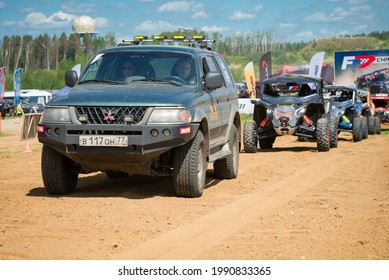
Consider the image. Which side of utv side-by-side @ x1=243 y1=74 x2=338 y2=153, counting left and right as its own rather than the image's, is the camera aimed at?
front

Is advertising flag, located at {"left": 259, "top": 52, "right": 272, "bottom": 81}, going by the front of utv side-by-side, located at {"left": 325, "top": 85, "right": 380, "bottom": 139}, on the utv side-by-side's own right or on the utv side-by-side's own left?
on the utv side-by-side's own right

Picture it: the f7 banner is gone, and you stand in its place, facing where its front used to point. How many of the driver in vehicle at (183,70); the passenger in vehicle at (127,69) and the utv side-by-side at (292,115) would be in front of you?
3

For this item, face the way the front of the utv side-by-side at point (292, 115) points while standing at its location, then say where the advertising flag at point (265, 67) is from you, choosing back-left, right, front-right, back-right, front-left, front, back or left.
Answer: back

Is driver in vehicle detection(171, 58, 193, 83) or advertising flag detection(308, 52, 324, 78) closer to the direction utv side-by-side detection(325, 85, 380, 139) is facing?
the driver in vehicle

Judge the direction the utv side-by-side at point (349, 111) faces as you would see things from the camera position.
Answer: facing the viewer and to the left of the viewer

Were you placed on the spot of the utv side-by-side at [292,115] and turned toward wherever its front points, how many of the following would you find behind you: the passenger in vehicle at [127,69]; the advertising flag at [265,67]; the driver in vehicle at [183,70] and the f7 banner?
2

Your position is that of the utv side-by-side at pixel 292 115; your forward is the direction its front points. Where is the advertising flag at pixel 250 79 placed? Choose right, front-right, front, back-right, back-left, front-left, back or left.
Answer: back

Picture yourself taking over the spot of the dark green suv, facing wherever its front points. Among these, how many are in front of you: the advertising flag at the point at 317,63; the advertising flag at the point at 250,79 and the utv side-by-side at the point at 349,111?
0

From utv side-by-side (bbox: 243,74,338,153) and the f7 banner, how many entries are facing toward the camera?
2

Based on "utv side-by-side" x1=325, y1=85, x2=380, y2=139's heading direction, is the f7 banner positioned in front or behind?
behind

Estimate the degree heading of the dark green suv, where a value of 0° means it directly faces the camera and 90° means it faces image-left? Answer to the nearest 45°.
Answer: approximately 45°

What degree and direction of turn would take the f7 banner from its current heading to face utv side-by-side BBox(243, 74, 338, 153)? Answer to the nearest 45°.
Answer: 0° — it already faces it

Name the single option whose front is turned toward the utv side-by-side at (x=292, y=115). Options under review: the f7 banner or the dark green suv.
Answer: the f7 banner
